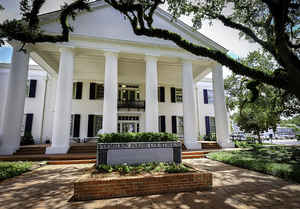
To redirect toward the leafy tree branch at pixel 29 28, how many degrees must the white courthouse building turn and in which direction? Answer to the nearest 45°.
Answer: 0° — it already faces it

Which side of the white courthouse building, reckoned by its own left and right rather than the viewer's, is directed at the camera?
front

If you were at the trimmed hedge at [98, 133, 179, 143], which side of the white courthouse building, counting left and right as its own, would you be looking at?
front

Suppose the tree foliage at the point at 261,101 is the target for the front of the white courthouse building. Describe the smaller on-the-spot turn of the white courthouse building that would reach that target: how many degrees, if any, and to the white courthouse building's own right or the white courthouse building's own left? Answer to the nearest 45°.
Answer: approximately 90° to the white courthouse building's own left

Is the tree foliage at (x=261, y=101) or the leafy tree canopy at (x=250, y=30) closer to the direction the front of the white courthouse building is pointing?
the leafy tree canopy

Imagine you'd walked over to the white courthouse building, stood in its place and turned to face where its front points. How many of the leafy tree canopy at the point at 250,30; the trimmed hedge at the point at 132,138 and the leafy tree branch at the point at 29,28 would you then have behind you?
0

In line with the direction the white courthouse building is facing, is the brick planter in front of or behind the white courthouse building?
in front

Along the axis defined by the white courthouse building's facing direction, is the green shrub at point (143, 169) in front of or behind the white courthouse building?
in front

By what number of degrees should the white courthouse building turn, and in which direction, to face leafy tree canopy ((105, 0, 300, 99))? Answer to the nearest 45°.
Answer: approximately 45° to its left

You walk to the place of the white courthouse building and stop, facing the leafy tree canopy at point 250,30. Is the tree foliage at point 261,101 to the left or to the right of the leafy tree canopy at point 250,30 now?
left

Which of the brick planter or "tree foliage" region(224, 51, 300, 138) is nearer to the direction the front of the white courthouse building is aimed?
the brick planter

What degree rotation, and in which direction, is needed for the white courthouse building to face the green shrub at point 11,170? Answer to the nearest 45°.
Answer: approximately 45° to its right
